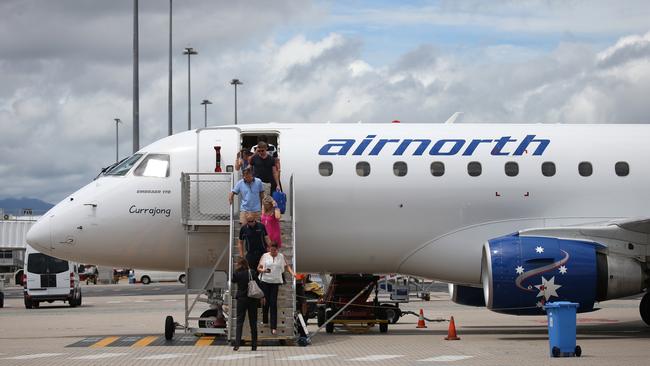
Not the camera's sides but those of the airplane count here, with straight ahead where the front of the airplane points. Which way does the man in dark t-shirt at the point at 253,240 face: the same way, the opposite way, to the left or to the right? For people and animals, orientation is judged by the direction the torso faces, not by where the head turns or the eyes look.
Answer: to the left

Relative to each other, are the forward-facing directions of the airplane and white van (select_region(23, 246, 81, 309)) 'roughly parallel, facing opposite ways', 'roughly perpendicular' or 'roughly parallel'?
roughly perpendicular

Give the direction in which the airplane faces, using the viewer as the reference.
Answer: facing to the left of the viewer

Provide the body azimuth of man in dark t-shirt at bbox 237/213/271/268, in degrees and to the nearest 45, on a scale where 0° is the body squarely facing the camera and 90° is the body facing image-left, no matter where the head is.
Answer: approximately 0°
